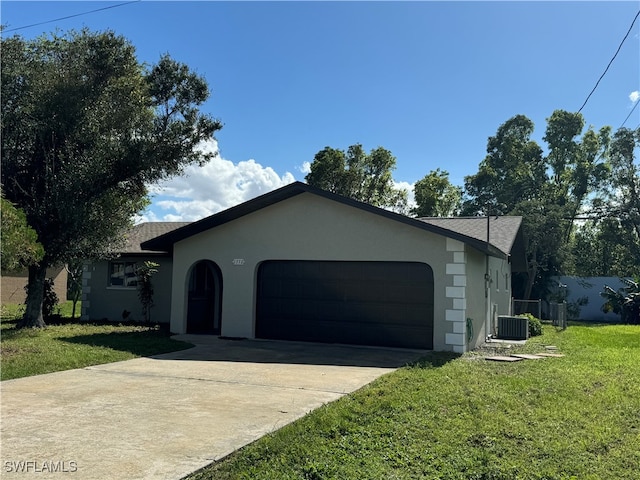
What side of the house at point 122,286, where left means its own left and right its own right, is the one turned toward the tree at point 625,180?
left

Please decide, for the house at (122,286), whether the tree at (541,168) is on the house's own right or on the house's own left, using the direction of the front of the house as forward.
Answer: on the house's own left
